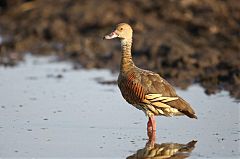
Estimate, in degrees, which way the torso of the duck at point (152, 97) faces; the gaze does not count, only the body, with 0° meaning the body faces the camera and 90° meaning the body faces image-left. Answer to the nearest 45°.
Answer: approximately 90°
